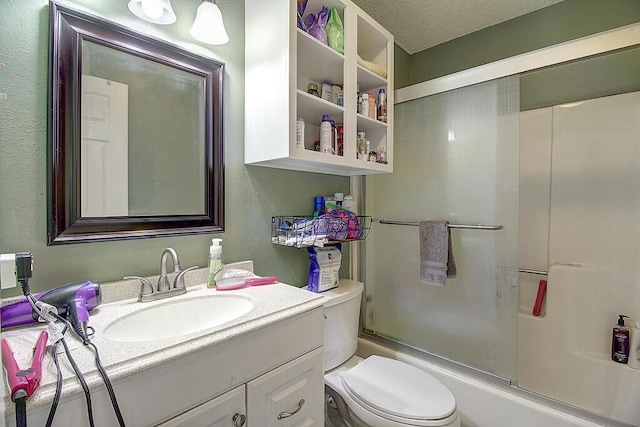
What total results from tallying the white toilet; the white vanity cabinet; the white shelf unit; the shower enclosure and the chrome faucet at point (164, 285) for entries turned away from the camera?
0

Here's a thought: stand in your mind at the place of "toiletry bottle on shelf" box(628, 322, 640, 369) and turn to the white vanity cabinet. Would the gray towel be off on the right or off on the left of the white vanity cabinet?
right

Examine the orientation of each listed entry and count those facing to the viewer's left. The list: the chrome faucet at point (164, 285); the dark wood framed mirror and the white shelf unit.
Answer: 0

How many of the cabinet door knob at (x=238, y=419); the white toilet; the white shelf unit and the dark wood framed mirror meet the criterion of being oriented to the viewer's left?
0

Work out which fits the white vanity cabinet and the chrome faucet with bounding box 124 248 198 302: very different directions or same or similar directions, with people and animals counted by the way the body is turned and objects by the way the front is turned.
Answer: same or similar directions

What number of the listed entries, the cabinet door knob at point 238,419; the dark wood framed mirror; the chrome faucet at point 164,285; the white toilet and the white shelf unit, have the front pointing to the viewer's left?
0

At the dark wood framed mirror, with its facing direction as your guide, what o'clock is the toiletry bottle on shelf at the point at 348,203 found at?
The toiletry bottle on shelf is roughly at 10 o'clock from the dark wood framed mirror.

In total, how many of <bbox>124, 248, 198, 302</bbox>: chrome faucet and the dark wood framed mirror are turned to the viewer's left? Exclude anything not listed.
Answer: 0

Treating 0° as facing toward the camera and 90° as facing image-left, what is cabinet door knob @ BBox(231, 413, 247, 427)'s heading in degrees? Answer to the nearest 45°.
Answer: approximately 315°

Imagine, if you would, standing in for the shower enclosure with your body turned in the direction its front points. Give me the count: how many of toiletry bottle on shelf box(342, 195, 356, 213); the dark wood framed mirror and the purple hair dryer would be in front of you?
3

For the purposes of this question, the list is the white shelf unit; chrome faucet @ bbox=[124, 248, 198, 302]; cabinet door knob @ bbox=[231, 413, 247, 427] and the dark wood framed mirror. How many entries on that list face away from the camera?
0

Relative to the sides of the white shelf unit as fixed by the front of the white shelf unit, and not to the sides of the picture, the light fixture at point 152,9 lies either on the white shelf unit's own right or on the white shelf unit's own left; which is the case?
on the white shelf unit's own right

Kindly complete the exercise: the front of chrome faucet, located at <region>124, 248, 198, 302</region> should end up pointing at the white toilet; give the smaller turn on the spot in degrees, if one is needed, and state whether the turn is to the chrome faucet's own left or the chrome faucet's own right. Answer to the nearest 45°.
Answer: approximately 45° to the chrome faucet's own left

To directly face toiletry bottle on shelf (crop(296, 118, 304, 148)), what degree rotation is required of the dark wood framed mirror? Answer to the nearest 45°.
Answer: approximately 45° to its left

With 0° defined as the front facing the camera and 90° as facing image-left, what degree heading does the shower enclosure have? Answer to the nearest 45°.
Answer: approximately 45°

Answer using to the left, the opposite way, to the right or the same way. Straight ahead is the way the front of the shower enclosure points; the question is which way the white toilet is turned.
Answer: to the left
